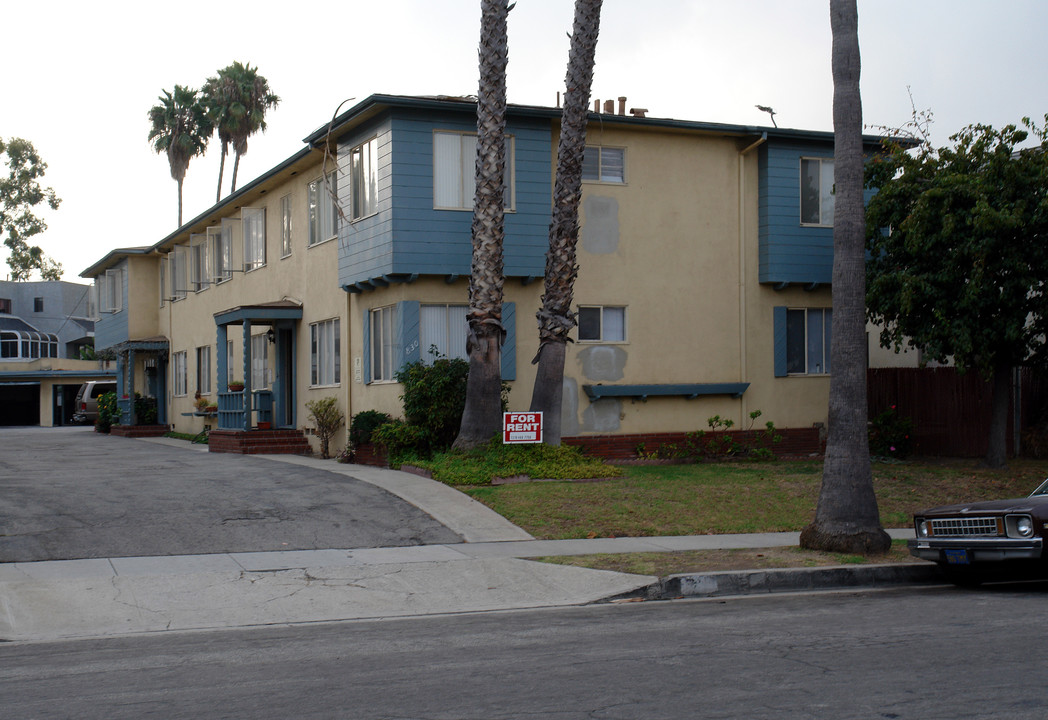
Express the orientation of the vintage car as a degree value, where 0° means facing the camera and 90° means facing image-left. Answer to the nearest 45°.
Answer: approximately 45°

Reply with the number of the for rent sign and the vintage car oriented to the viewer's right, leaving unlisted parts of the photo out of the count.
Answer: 0

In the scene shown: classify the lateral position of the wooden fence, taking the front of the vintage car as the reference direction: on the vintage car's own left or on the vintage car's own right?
on the vintage car's own right

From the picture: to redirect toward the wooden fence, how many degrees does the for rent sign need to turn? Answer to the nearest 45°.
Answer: approximately 135° to its left

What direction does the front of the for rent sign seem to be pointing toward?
toward the camera

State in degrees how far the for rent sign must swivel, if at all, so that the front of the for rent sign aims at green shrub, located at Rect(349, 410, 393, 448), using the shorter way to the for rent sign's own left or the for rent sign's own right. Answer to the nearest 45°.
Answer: approximately 135° to the for rent sign's own right

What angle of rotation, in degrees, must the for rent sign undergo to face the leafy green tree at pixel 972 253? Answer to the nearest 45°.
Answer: approximately 90° to its left

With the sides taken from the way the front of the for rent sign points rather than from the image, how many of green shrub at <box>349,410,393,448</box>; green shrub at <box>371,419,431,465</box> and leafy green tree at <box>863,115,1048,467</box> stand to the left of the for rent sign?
1

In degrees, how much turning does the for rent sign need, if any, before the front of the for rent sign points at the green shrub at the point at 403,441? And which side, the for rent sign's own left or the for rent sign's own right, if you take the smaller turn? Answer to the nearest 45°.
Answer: approximately 135° to the for rent sign's own right
